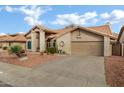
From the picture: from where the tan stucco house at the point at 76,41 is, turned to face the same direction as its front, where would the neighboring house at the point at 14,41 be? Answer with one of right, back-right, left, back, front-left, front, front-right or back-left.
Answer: back-right

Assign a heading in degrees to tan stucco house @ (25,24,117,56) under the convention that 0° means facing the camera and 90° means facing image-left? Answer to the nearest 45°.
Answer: approximately 0°
